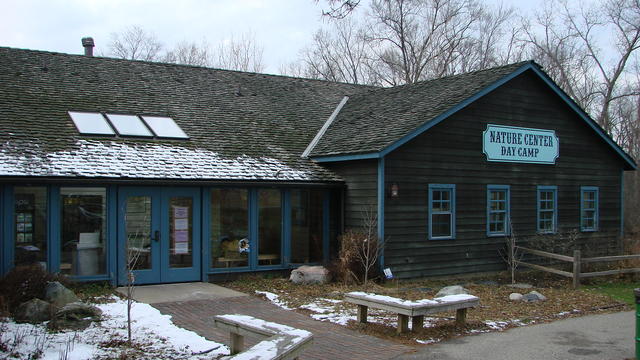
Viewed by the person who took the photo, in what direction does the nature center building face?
facing the viewer and to the right of the viewer

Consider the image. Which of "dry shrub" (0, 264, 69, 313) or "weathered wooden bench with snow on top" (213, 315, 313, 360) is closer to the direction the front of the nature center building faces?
the weathered wooden bench with snow on top

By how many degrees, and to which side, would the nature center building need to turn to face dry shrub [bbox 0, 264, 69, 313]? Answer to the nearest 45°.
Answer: approximately 90° to its right

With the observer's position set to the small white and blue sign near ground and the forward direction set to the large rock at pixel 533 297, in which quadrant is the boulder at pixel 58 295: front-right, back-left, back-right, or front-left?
back-right

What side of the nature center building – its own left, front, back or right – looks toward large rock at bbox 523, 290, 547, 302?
front

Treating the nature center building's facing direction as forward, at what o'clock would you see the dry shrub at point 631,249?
The dry shrub is roughly at 10 o'clock from the nature center building.

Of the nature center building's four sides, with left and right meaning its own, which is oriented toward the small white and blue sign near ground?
front
